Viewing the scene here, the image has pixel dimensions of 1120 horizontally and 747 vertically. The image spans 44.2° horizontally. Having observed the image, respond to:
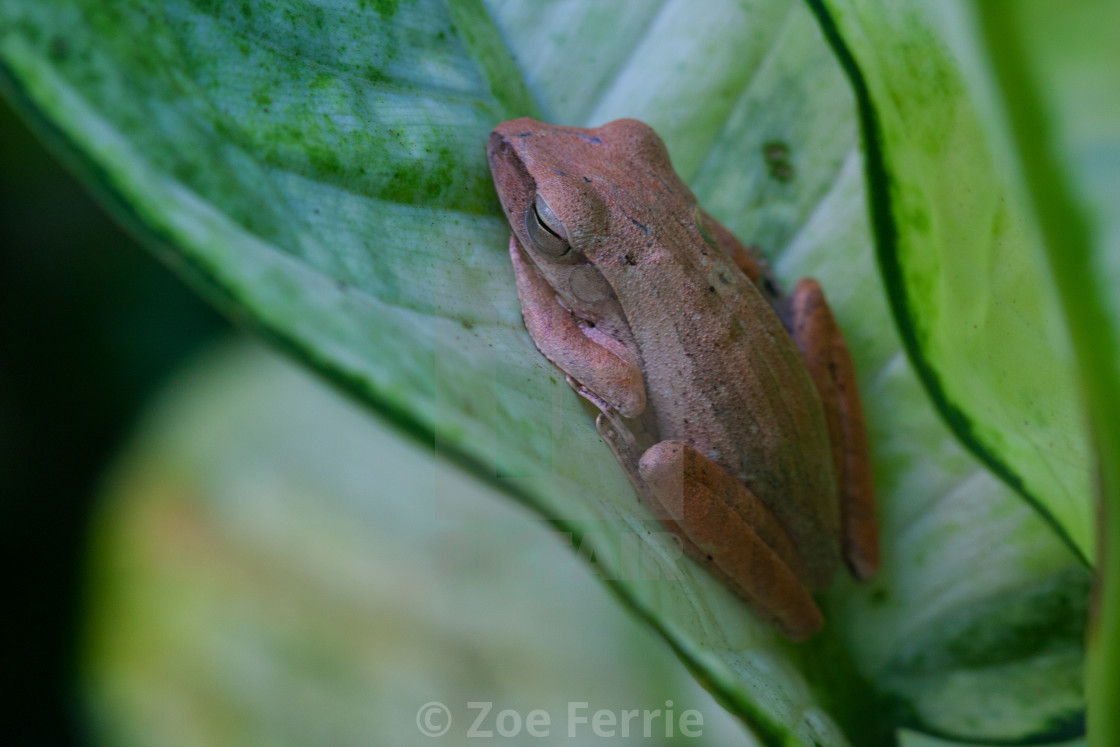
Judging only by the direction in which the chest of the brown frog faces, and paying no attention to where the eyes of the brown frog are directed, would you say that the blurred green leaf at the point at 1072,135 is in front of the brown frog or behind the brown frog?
behind

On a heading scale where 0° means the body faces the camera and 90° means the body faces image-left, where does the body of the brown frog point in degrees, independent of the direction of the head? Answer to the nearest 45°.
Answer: approximately 135°
